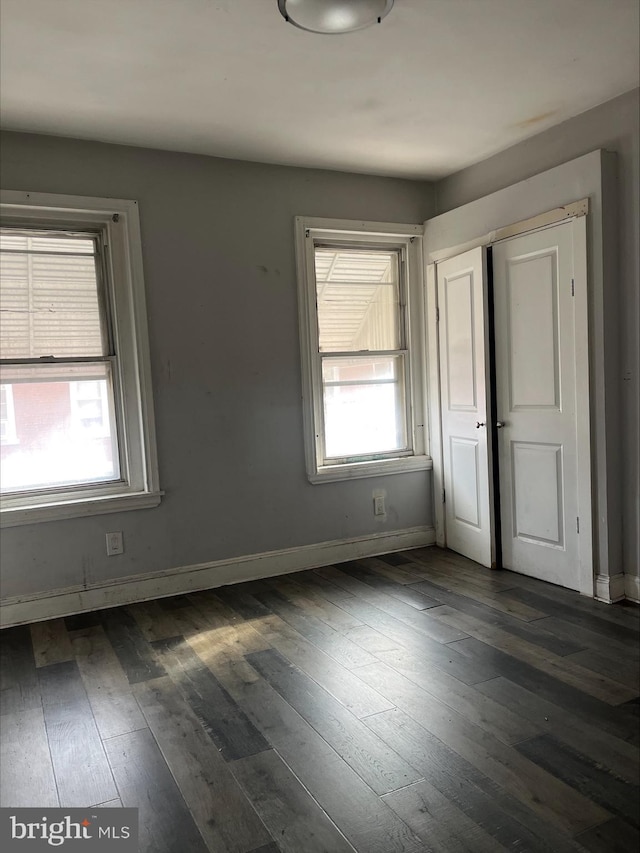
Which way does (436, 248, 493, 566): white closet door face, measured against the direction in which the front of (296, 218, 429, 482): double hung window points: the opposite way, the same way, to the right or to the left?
to the right

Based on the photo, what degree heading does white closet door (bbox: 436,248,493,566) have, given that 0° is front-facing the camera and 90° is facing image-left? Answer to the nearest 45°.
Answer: approximately 45°

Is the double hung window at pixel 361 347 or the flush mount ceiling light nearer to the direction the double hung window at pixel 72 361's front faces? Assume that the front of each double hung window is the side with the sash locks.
the flush mount ceiling light

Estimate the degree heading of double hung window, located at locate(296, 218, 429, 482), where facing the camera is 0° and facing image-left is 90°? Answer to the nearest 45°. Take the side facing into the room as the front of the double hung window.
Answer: approximately 315°

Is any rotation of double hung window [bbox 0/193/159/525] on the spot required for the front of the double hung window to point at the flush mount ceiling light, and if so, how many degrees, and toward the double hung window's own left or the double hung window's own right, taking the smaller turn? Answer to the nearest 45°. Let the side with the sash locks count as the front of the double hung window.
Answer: approximately 45° to the double hung window's own left

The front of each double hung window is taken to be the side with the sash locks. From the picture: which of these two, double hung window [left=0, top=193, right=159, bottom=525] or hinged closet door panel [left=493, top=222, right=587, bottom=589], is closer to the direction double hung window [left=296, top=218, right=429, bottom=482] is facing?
the hinged closet door panel

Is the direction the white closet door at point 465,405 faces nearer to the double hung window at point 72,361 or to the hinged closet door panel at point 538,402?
the double hung window

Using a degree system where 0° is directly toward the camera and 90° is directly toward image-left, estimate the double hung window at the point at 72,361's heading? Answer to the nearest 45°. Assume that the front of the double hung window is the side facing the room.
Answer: approximately 0°

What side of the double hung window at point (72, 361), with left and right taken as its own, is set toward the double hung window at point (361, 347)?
left

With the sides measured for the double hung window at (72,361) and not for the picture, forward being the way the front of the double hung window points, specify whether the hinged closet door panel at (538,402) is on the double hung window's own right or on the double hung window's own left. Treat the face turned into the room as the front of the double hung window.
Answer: on the double hung window's own left

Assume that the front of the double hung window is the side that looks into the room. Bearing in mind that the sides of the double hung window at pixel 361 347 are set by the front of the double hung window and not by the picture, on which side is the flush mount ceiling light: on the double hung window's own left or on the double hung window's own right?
on the double hung window's own right

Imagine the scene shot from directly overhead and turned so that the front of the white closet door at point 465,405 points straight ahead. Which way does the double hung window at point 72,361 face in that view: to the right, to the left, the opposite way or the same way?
to the left
